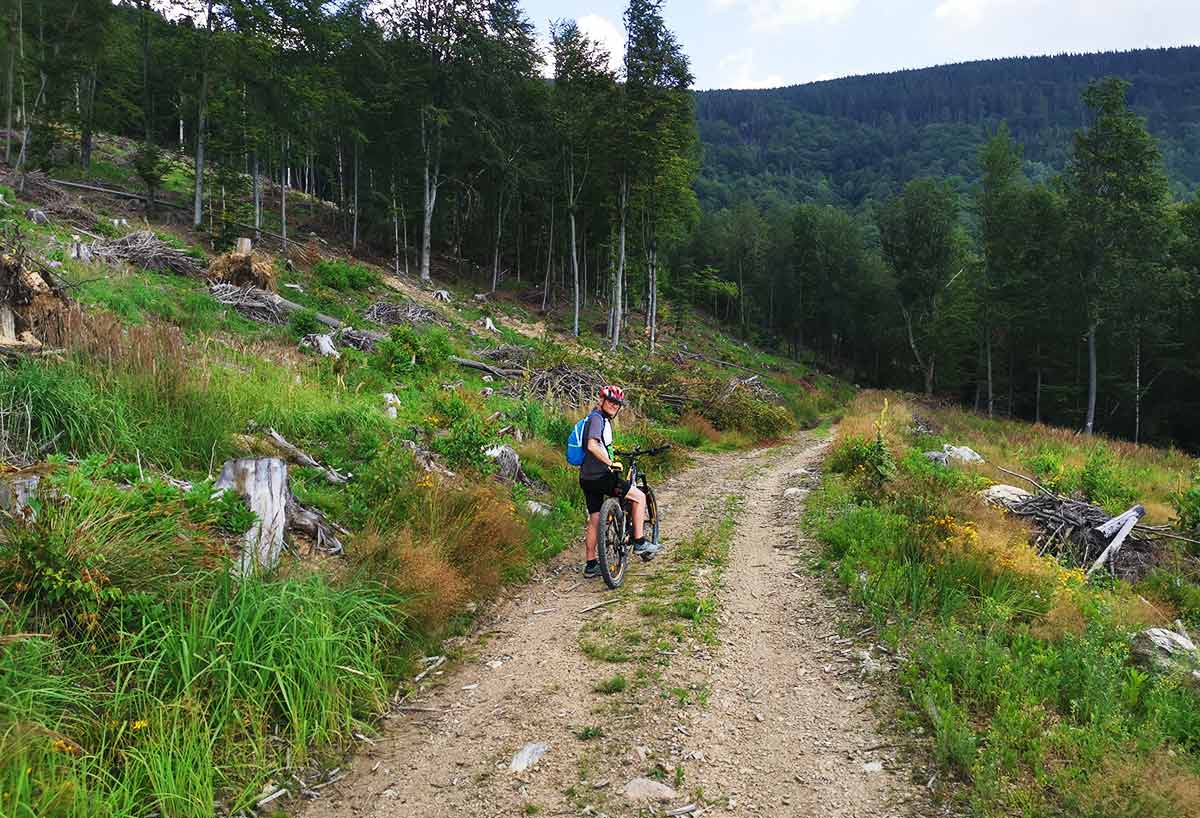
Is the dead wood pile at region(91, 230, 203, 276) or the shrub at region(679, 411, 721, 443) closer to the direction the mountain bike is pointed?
the shrub

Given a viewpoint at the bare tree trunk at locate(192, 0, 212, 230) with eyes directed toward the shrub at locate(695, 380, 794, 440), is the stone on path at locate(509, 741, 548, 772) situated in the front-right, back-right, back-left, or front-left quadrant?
front-right

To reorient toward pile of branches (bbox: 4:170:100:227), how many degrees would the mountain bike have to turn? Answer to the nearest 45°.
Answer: approximately 90° to its left

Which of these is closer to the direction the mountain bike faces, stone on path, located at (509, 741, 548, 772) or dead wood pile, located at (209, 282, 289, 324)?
the dead wood pile

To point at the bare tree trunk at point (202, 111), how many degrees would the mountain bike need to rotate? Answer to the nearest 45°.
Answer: approximately 90° to its left

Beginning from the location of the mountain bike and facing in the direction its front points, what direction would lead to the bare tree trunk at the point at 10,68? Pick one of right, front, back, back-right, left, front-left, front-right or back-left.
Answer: left

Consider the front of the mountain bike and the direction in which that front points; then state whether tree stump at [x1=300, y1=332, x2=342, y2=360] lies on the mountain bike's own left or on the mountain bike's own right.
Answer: on the mountain bike's own left

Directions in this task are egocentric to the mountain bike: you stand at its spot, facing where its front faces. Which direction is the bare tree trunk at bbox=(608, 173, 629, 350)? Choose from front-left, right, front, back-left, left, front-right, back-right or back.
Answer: front-left

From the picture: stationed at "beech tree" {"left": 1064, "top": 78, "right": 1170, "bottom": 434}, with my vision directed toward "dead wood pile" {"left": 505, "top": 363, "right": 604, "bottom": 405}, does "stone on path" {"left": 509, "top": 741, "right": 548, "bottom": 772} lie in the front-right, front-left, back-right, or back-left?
front-left

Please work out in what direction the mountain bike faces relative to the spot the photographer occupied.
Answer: facing away from the viewer and to the right of the viewer

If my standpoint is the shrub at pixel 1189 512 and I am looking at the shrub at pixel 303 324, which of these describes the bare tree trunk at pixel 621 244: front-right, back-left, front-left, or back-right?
front-right

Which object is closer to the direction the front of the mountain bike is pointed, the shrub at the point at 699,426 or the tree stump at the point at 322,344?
the shrub
